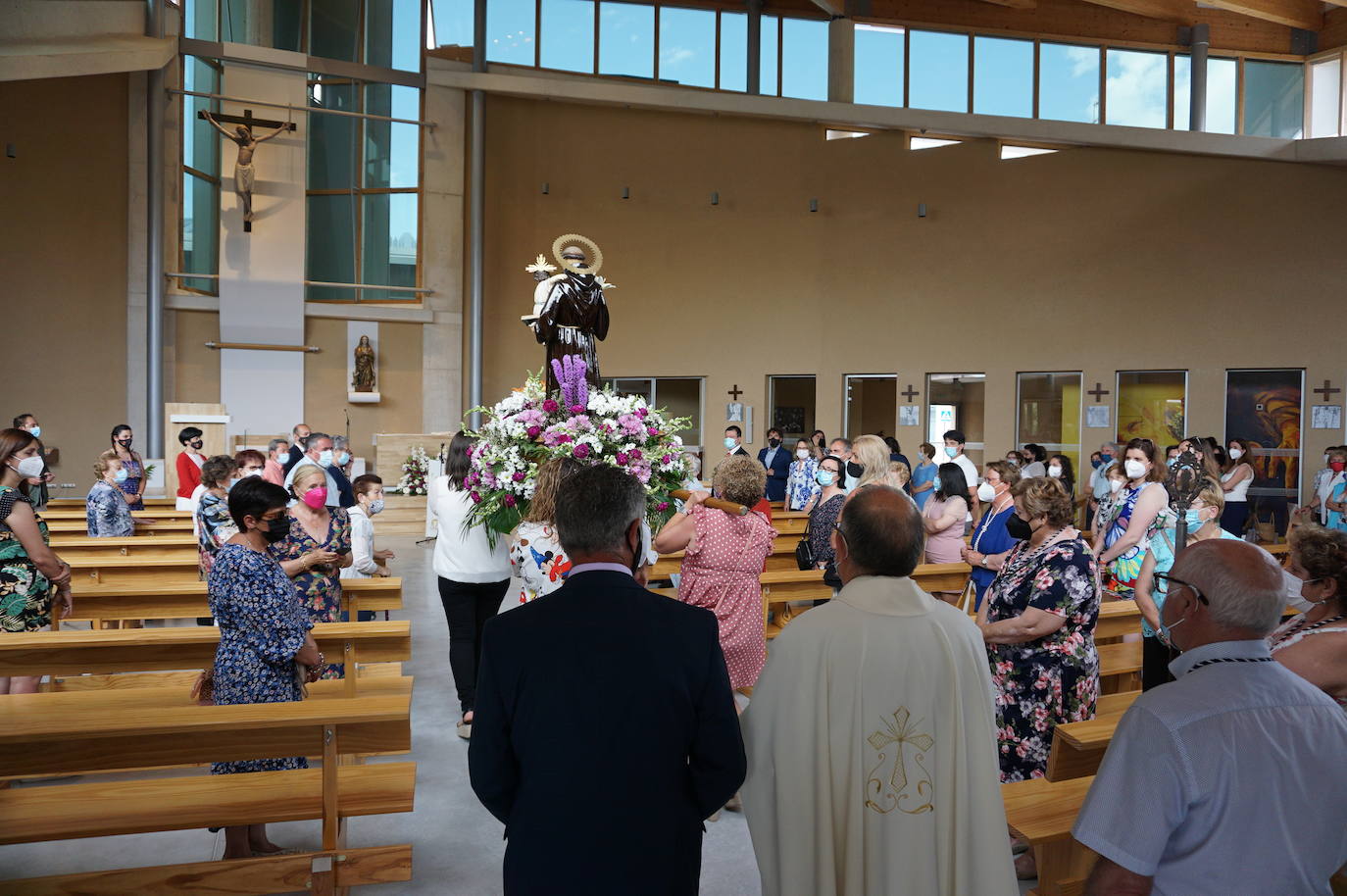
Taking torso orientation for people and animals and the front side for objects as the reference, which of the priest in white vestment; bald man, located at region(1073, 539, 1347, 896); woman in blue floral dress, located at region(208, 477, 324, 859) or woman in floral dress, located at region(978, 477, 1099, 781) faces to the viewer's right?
the woman in blue floral dress

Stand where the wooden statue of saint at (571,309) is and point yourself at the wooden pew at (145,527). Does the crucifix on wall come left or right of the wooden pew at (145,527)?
right

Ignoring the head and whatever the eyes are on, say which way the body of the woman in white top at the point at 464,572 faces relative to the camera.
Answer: away from the camera

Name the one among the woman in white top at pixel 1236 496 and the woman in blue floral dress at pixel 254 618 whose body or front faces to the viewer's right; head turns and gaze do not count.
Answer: the woman in blue floral dress

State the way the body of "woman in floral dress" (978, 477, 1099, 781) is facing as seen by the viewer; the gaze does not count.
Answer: to the viewer's left

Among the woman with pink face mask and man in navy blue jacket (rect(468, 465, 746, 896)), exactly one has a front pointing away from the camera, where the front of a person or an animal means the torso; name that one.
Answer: the man in navy blue jacket

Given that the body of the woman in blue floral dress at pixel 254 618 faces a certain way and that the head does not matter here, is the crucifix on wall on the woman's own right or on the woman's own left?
on the woman's own left

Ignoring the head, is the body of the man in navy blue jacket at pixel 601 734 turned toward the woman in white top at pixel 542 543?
yes

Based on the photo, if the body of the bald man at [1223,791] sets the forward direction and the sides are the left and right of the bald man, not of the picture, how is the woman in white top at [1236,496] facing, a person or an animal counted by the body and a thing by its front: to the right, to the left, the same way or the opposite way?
to the left

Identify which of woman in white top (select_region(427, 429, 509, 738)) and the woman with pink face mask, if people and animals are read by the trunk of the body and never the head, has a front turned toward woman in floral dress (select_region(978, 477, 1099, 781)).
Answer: the woman with pink face mask

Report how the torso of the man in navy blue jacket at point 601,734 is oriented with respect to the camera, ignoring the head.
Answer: away from the camera
